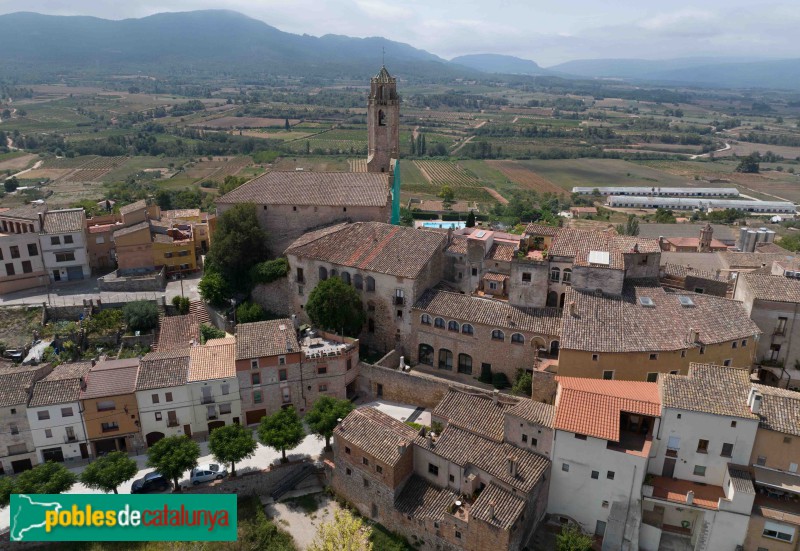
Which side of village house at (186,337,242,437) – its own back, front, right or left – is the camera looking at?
front

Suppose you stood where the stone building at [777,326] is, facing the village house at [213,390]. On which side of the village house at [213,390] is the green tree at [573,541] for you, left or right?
left

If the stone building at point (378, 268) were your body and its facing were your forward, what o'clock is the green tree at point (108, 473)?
The green tree is roughly at 12 o'clock from the stone building.

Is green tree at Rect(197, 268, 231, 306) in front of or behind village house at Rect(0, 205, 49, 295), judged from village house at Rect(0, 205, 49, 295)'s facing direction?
in front

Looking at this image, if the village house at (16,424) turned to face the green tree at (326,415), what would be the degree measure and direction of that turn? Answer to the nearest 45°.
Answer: approximately 45° to its left

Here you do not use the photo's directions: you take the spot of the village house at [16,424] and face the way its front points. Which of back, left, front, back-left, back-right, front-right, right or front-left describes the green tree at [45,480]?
front

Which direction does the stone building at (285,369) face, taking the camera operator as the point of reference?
facing the viewer

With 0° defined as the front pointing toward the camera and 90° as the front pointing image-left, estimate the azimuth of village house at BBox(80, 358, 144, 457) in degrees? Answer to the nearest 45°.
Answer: approximately 0°

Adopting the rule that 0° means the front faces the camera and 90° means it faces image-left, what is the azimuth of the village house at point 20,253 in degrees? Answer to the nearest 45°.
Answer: approximately 315°

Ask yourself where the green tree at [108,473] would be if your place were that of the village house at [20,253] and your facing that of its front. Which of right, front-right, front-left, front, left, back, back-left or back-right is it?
front-right
